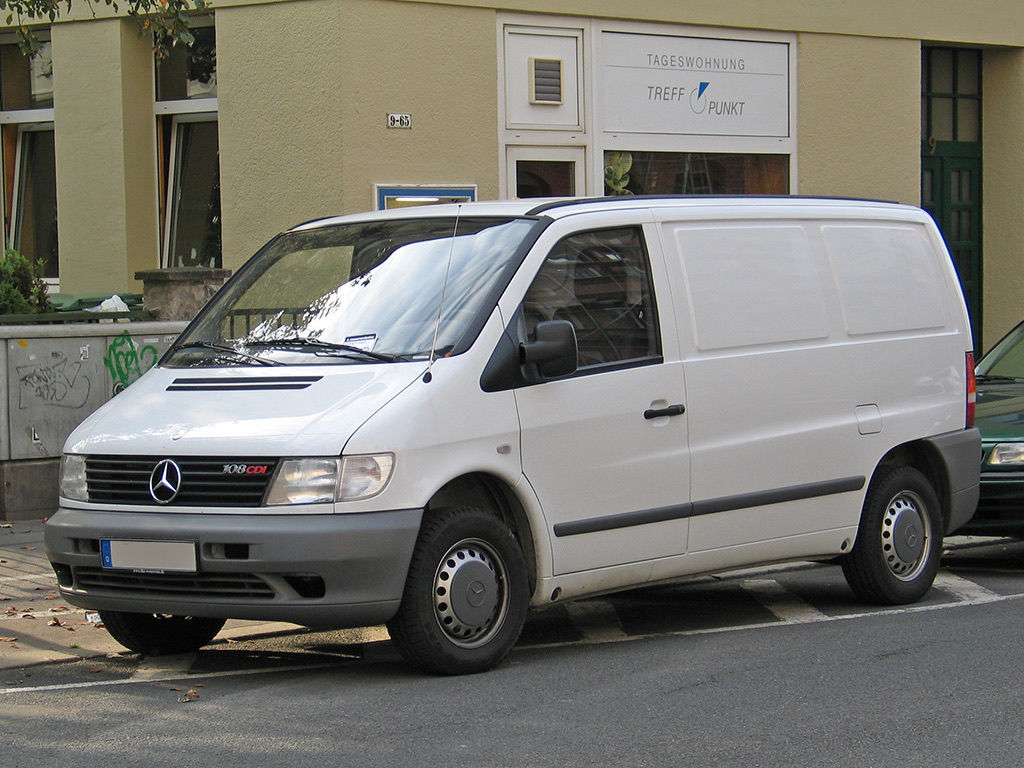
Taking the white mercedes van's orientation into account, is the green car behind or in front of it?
behind

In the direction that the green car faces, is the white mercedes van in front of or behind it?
in front

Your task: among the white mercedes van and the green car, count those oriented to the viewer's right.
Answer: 0

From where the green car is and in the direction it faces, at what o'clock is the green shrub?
The green shrub is roughly at 2 o'clock from the green car.

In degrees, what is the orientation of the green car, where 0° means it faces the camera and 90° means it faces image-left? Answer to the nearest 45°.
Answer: approximately 45°

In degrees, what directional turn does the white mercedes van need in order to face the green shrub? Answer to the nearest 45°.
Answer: approximately 90° to its right

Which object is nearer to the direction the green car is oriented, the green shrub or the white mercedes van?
the white mercedes van

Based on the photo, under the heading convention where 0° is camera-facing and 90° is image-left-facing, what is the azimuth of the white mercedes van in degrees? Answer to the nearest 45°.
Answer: approximately 45°
